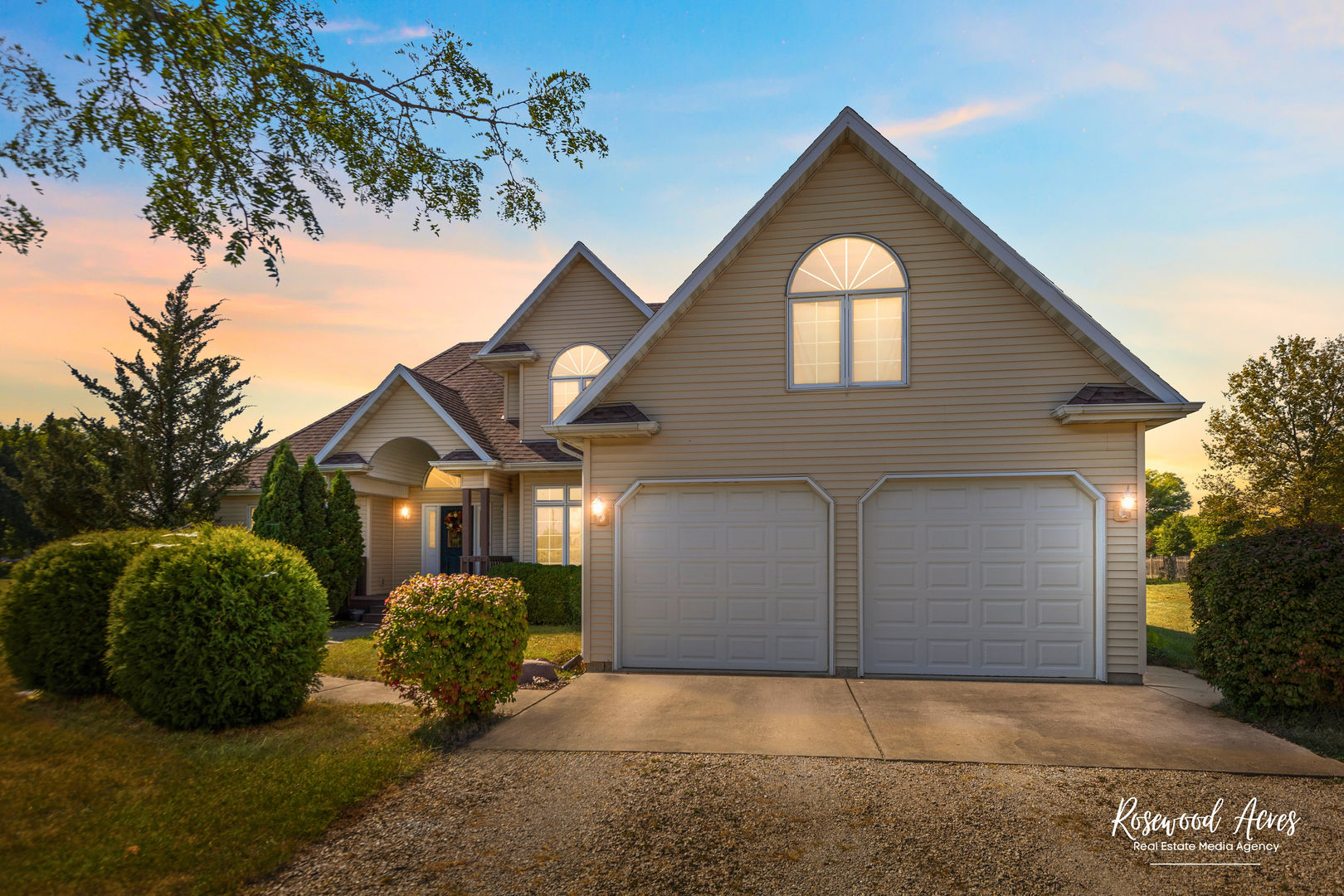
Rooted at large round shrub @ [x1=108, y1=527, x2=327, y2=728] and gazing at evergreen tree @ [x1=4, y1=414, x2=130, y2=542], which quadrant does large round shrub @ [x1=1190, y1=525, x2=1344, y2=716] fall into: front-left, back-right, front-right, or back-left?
back-right

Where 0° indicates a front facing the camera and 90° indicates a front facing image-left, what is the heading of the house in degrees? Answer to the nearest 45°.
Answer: approximately 0°

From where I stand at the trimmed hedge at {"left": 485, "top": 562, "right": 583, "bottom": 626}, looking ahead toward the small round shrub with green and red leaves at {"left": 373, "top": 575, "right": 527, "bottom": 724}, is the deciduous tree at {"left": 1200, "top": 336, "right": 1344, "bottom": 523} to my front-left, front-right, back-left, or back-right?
back-left
